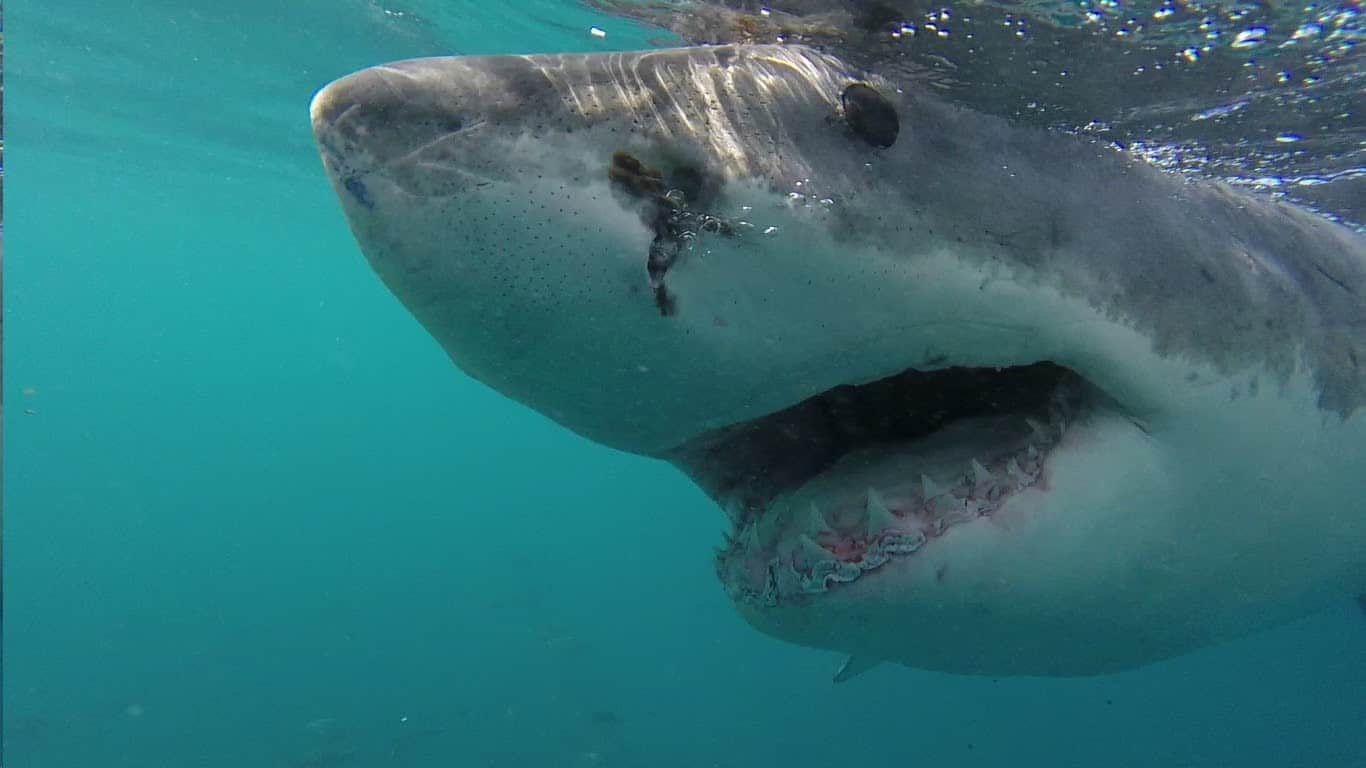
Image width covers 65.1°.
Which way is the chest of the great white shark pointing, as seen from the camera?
to the viewer's left

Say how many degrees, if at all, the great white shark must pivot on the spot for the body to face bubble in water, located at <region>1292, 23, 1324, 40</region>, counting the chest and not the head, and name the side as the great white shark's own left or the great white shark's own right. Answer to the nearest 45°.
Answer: approximately 180°

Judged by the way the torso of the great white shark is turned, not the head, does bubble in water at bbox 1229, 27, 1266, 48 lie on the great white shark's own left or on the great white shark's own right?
on the great white shark's own right
